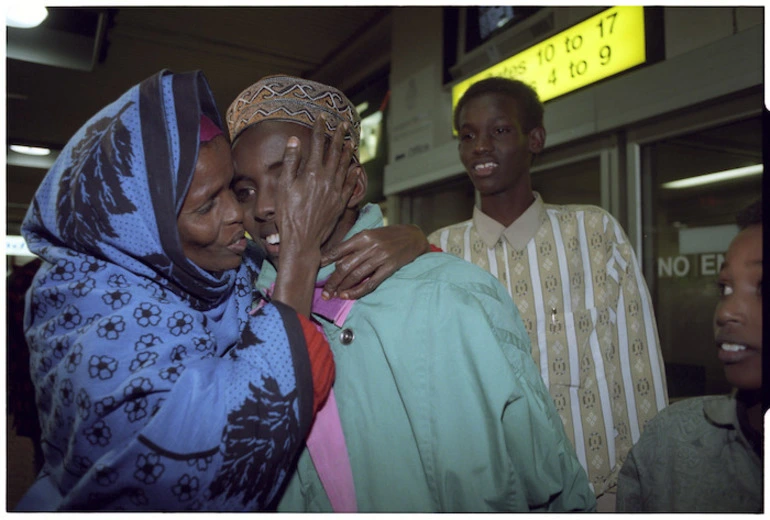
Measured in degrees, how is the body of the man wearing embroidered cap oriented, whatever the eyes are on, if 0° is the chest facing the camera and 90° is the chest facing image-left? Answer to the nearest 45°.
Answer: approximately 45°

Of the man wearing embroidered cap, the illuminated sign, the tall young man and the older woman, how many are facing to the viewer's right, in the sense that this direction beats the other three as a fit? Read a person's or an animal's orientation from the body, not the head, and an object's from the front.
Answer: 1

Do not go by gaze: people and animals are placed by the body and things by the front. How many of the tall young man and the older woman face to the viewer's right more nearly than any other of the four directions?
1

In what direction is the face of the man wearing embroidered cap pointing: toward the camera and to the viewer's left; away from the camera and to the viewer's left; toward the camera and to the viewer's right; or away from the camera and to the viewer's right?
toward the camera and to the viewer's left

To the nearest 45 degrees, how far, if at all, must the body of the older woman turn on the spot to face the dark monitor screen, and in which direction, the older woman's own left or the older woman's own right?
approximately 45° to the older woman's own left

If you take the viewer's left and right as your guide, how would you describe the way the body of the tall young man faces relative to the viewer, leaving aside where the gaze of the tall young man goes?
facing the viewer and to the left of the viewer

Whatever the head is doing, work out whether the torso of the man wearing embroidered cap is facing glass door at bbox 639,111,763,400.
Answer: no

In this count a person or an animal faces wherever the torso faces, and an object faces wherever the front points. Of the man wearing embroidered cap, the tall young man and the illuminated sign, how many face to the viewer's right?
0

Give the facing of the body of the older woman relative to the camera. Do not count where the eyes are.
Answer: to the viewer's right

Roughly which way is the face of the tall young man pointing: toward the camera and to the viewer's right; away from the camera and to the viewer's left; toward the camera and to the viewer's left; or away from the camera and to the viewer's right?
toward the camera and to the viewer's left

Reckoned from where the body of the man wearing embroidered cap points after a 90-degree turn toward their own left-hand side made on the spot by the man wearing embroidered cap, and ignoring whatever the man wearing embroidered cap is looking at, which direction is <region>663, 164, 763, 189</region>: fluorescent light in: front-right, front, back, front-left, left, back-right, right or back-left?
left

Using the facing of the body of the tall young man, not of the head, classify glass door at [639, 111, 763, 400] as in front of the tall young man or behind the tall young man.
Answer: behind

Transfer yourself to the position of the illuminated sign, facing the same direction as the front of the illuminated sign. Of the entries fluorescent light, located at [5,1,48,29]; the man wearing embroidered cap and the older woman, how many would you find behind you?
0

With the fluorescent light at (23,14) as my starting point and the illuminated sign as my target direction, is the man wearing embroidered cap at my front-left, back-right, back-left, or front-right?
front-right

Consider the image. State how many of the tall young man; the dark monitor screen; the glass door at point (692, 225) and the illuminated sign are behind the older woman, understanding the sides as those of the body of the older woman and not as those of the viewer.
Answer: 0
